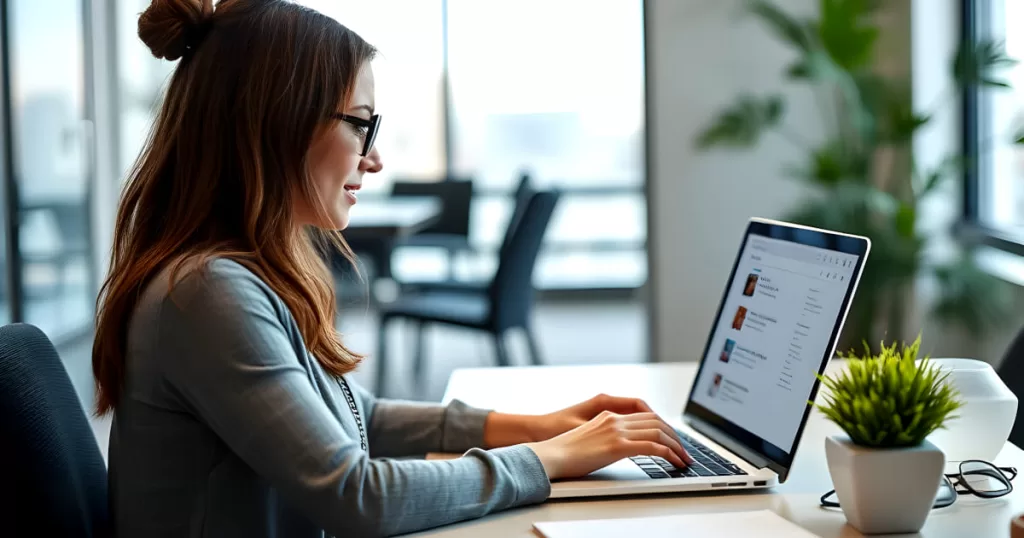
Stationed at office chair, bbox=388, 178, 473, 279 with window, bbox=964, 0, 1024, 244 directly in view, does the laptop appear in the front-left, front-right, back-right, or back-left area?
front-right

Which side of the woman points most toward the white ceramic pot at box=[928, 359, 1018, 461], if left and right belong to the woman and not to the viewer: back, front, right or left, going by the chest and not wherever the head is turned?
front

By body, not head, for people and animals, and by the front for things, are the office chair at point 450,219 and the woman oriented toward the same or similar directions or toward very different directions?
very different directions

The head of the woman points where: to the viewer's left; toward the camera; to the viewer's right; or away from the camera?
to the viewer's right

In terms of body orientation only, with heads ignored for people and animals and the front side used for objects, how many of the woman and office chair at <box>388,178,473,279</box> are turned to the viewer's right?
1

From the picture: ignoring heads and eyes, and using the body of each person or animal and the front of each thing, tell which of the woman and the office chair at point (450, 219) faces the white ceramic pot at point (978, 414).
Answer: the woman

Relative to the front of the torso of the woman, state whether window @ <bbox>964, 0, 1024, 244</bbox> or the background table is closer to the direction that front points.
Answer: the window

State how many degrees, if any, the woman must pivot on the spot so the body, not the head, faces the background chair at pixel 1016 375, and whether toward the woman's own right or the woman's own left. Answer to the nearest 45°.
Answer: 0° — they already face it

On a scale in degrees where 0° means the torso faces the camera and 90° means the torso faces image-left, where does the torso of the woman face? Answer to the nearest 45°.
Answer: approximately 270°
